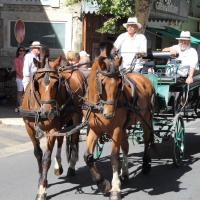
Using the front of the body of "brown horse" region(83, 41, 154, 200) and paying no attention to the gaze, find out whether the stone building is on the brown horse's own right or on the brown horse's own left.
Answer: on the brown horse's own right

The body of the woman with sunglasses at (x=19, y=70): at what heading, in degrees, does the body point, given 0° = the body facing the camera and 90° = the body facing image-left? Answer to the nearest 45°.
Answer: approximately 315°

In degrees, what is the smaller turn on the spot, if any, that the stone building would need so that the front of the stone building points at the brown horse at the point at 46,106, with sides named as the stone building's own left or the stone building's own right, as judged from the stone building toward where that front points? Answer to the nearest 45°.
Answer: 0° — it already faces it

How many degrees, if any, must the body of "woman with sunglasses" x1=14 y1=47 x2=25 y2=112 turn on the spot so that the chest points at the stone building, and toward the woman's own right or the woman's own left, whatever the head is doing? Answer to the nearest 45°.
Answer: approximately 135° to the woman's own left

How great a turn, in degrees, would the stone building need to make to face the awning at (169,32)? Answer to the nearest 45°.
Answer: approximately 135° to its left

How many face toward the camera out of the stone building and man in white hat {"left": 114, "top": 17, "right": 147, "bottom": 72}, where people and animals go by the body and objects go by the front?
2

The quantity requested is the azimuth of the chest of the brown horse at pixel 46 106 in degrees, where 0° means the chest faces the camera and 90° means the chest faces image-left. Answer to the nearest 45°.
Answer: approximately 45°

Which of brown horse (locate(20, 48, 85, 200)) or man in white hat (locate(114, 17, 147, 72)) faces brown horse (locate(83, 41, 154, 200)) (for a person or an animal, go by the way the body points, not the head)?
the man in white hat

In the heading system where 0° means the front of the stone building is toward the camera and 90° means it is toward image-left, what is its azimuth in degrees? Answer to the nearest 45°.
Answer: approximately 0°

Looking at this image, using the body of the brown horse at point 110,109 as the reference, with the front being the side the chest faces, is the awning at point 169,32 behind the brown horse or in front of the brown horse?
behind

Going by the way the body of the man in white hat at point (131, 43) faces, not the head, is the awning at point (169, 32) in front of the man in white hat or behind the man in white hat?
behind
